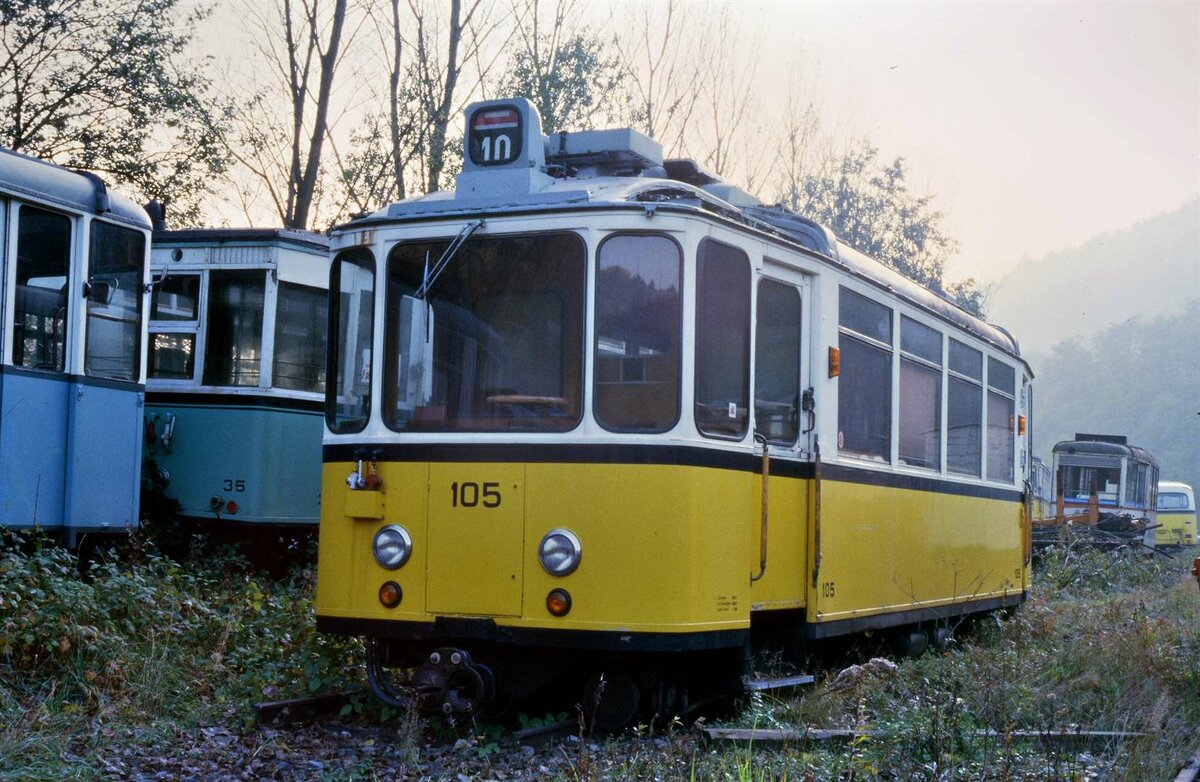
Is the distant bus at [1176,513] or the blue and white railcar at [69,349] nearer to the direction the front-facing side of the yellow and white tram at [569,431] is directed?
the blue and white railcar

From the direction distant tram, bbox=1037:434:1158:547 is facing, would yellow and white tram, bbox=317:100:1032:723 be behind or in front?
in front

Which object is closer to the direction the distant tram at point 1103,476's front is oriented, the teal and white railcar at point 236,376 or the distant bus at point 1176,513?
the teal and white railcar

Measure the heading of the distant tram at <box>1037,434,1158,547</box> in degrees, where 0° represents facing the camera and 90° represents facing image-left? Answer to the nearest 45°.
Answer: approximately 45°

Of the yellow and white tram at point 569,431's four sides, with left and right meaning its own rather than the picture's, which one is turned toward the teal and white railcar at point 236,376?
right

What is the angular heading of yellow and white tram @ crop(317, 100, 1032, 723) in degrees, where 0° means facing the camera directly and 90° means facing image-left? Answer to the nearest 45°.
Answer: approximately 45°
